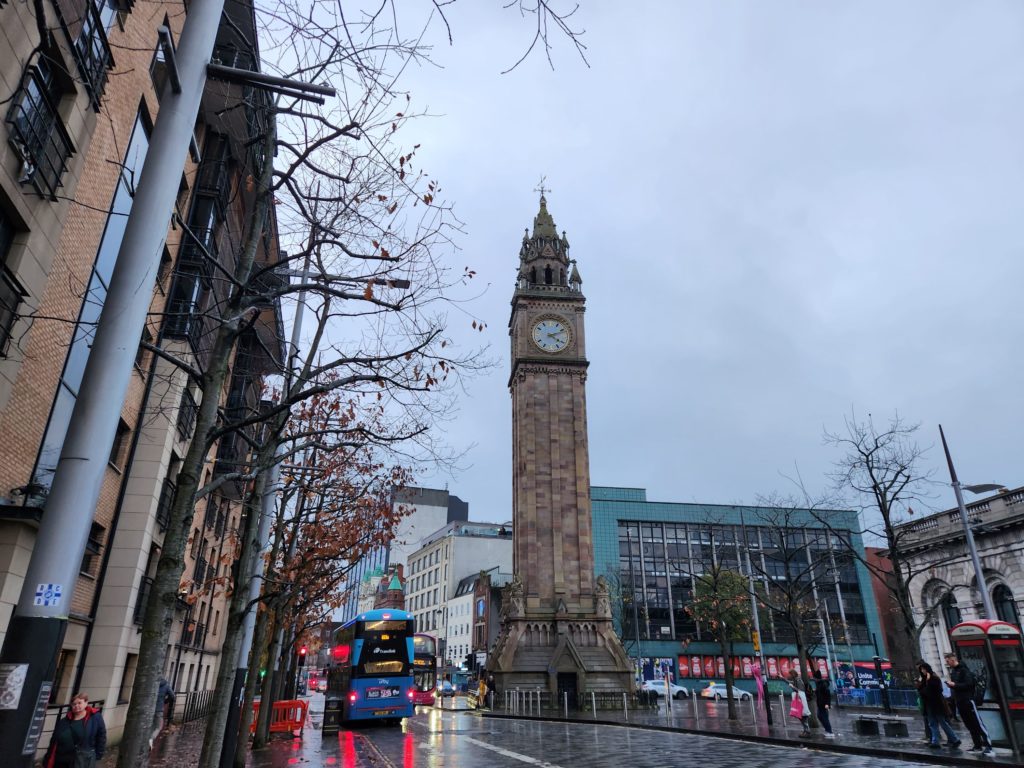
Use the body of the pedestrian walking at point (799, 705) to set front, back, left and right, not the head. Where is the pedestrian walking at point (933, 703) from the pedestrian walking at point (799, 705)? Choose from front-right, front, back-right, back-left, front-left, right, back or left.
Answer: back-left

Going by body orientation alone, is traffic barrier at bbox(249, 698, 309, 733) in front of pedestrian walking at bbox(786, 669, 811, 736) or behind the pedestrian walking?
in front

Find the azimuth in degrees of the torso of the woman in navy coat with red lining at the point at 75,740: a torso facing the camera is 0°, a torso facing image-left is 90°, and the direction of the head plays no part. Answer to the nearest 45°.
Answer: approximately 0°

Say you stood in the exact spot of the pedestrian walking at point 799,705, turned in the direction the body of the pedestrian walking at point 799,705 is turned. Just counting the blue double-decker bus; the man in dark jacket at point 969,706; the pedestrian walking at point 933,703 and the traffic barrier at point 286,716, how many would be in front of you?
2

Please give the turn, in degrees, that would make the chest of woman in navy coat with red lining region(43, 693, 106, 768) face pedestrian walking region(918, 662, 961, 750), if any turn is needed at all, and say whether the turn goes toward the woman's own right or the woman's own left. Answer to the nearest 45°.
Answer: approximately 90° to the woman's own left
